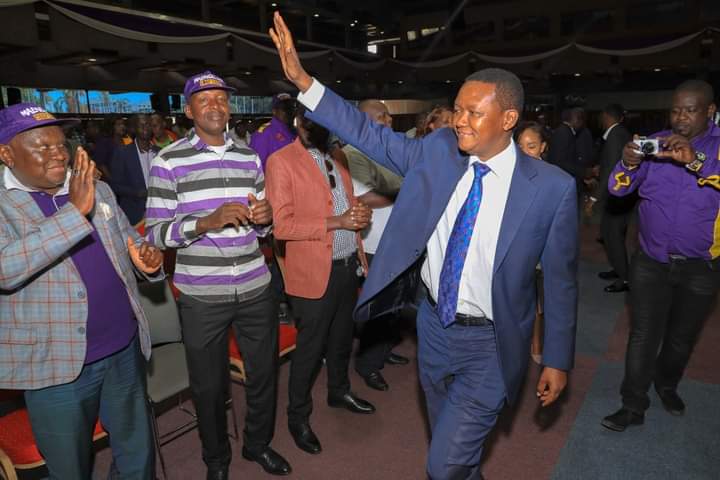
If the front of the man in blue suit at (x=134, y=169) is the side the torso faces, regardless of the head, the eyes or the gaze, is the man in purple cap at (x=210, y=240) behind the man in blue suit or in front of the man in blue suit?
in front

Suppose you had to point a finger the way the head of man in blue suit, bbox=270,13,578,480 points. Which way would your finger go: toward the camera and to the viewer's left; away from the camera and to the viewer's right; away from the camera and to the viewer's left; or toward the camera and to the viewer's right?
toward the camera and to the viewer's left

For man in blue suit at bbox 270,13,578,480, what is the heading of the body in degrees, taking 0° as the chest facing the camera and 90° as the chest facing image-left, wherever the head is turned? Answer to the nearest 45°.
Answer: approximately 45°

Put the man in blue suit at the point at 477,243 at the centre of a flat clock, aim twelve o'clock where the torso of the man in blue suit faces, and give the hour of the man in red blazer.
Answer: The man in red blazer is roughly at 3 o'clock from the man in blue suit.

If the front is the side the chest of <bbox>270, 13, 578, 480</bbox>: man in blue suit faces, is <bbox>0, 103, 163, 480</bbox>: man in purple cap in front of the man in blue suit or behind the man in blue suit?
in front

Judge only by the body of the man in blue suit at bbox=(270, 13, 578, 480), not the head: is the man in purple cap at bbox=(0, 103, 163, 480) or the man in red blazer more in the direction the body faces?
the man in purple cap

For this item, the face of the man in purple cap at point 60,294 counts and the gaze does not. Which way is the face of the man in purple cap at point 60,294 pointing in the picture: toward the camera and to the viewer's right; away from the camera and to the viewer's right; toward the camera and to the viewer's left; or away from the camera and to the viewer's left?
toward the camera and to the viewer's right

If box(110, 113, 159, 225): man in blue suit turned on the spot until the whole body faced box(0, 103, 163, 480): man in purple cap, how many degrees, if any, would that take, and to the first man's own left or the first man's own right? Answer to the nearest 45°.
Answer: approximately 45° to the first man's own right

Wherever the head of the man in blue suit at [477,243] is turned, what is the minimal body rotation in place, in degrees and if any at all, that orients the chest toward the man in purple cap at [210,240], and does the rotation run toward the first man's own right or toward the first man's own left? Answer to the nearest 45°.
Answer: approximately 45° to the first man's own right
